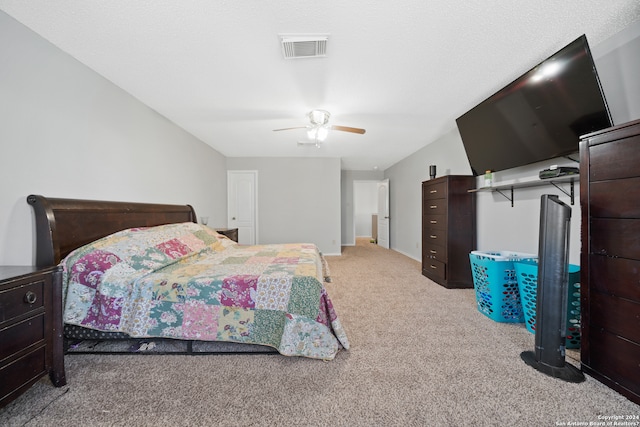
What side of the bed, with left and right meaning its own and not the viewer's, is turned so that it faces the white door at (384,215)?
left

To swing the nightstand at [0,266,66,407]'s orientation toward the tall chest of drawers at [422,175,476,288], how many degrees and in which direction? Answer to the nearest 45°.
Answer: approximately 45° to its left

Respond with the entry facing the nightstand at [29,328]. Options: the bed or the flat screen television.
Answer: the flat screen television

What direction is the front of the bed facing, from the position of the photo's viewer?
facing the viewer and to the right of the viewer

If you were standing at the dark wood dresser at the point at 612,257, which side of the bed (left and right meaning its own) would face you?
front

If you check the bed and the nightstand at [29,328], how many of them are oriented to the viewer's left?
0

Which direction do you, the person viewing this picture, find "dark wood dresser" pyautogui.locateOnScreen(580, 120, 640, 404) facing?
facing the viewer and to the left of the viewer

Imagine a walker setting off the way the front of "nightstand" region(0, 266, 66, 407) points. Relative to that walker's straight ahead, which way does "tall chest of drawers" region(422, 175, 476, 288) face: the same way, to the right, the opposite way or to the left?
the opposite way

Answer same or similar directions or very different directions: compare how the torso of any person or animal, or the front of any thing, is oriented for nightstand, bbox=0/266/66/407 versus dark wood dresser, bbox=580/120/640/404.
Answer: very different directions

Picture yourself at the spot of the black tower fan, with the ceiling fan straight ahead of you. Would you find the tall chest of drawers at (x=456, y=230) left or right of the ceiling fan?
right

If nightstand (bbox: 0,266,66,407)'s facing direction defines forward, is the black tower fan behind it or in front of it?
in front

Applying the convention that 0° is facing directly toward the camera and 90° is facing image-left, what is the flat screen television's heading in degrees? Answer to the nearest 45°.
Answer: approximately 45°

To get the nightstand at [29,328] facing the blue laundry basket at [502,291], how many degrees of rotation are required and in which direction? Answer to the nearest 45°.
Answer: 0° — it already faces it

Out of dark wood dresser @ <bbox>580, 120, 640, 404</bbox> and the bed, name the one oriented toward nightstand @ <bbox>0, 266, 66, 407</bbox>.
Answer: the dark wood dresser
